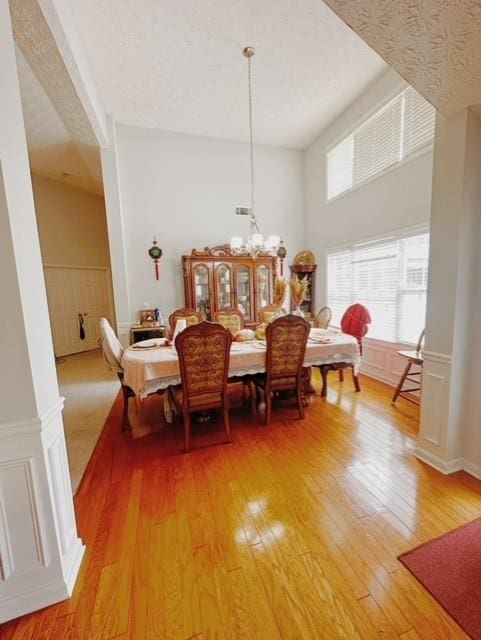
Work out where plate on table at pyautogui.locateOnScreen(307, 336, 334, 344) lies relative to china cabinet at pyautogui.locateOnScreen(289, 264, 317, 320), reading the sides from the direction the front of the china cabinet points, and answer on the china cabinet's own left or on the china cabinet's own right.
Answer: on the china cabinet's own left

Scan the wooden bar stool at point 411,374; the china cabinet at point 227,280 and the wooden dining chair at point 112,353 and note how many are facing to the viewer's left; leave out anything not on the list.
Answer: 1

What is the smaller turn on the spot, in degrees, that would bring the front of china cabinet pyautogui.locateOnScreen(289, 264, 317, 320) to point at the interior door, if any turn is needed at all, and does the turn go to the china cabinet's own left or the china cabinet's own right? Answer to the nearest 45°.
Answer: approximately 45° to the china cabinet's own right

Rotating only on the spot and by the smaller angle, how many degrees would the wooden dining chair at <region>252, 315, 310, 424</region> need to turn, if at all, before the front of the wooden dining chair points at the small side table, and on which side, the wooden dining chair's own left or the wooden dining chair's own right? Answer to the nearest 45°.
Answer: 0° — it already faces it

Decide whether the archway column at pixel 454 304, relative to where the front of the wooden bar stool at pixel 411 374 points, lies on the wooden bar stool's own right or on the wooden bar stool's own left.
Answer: on the wooden bar stool's own left

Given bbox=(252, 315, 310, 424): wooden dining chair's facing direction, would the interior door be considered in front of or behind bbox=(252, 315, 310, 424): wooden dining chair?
in front

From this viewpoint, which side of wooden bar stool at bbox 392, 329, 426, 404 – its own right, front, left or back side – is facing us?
left

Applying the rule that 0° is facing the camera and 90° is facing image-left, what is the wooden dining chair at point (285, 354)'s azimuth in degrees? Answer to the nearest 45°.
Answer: approximately 135°

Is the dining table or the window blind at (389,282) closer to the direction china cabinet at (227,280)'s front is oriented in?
the dining table

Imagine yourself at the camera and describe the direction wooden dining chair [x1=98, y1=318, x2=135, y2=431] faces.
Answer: facing to the right of the viewer

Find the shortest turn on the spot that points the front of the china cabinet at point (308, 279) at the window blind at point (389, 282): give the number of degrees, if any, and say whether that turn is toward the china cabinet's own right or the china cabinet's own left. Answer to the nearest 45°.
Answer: approximately 90° to the china cabinet's own left

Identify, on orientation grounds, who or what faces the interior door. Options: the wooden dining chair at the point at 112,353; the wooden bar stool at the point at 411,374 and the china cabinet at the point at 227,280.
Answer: the wooden bar stool at the point at 411,374

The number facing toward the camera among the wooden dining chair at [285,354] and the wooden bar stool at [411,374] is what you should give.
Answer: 0

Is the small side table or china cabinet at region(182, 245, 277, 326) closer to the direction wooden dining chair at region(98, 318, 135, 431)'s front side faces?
the china cabinet
